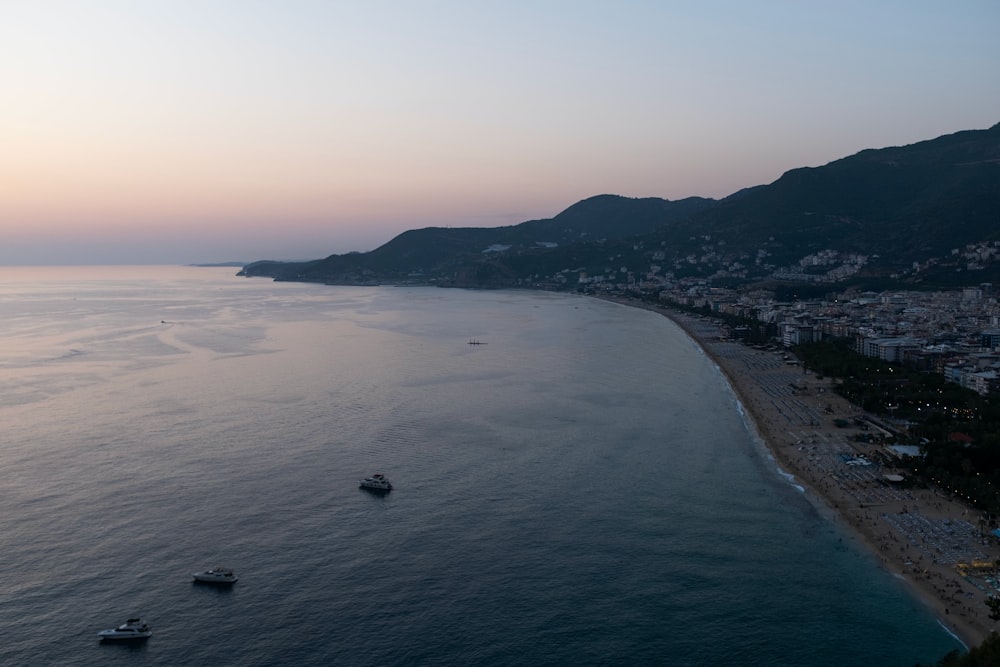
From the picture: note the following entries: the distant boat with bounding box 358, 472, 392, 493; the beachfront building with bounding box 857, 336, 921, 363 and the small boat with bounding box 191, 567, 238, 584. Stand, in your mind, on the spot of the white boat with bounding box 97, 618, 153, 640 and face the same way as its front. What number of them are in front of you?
0

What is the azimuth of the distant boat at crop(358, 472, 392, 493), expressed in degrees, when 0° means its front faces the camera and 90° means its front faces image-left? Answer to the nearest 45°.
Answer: approximately 90°

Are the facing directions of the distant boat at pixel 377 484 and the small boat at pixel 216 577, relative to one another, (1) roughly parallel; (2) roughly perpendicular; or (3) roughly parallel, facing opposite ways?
roughly parallel

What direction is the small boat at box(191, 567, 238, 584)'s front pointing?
to the viewer's left

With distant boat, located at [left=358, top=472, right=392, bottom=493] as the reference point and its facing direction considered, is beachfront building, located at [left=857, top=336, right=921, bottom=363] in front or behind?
behind

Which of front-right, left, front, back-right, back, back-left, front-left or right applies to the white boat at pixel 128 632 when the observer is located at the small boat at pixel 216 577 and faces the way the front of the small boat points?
front-left

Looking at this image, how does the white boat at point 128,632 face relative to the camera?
to the viewer's left

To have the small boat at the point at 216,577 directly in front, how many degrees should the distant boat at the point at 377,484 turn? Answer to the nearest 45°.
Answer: approximately 45° to its left

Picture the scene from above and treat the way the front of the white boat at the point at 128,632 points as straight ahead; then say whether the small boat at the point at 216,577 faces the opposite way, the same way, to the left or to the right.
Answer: the same way

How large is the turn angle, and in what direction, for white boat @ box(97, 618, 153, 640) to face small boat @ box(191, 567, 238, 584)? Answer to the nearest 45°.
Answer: approximately 135° to its right

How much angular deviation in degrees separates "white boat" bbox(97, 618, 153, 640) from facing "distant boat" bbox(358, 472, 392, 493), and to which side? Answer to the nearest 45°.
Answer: approximately 135° to its right

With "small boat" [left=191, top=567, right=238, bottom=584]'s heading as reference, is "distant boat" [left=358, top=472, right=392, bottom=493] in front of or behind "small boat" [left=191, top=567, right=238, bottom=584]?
behind

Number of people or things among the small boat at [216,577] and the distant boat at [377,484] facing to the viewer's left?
2

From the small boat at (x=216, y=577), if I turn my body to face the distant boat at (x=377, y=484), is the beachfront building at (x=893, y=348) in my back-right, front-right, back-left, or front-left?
front-right
